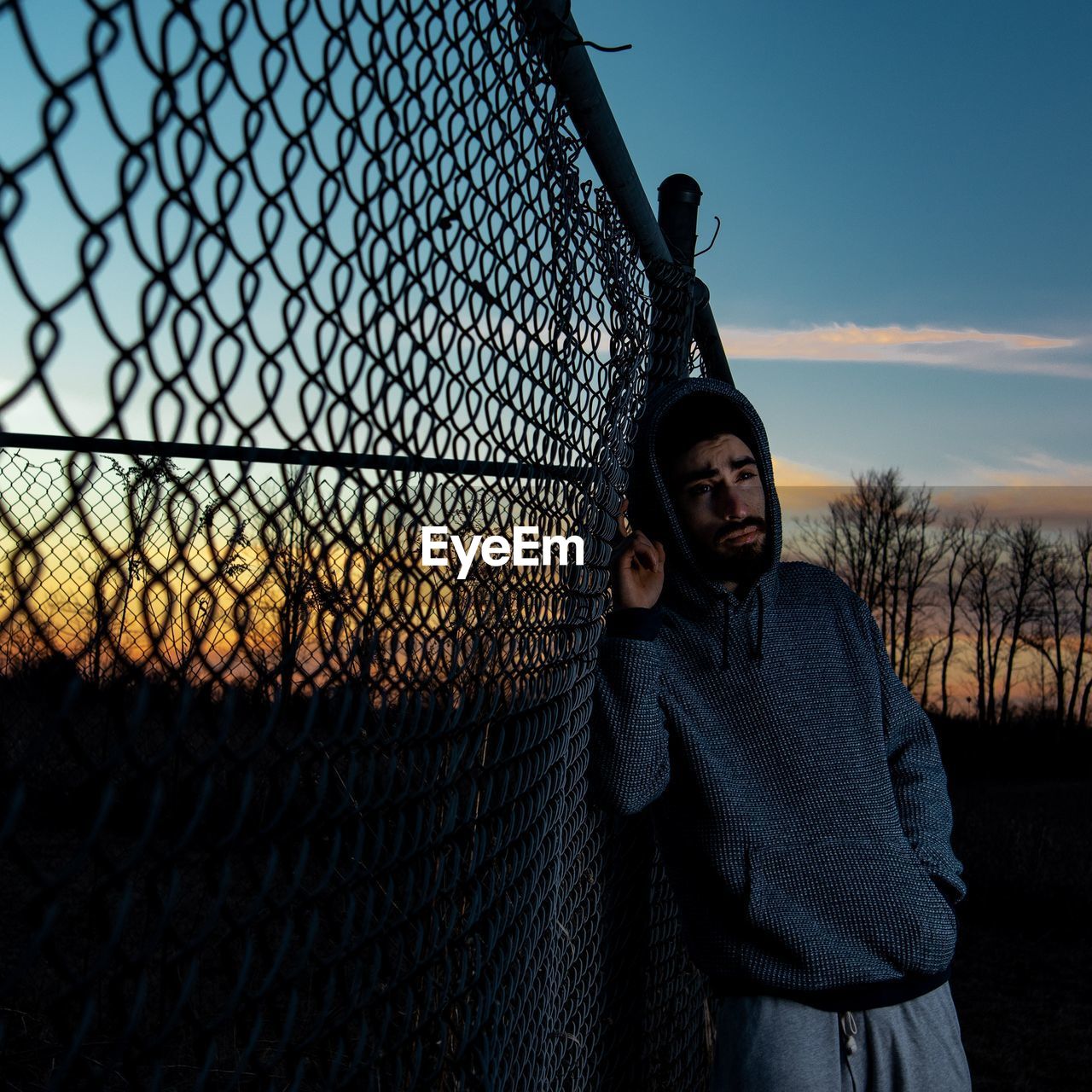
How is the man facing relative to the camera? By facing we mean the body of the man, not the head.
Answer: toward the camera
